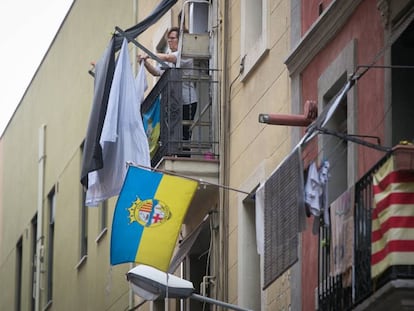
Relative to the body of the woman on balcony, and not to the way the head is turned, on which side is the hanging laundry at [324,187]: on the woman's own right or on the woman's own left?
on the woman's own left

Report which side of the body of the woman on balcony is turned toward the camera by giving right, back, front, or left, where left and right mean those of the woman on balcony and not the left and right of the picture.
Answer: left

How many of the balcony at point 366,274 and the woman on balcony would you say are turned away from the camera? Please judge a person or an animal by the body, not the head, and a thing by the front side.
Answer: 0
